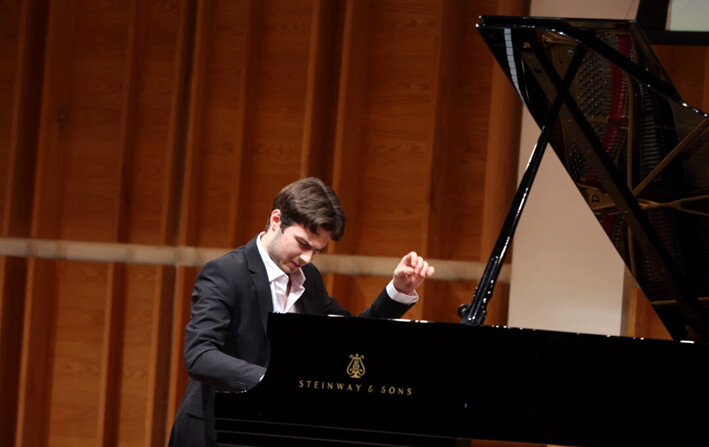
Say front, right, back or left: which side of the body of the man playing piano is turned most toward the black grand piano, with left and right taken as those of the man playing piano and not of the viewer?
front

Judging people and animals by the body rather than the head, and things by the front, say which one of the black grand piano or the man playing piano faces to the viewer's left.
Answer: the black grand piano

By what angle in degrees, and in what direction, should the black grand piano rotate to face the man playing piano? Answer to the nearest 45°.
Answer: approximately 45° to its right

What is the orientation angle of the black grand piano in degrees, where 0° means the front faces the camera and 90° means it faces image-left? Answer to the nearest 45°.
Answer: approximately 90°

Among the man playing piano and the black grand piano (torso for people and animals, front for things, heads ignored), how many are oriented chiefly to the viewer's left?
1

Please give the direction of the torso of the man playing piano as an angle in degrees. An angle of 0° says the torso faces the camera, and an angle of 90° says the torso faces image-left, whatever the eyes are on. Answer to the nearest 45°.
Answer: approximately 315°

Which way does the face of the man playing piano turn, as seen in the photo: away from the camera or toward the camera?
toward the camera
